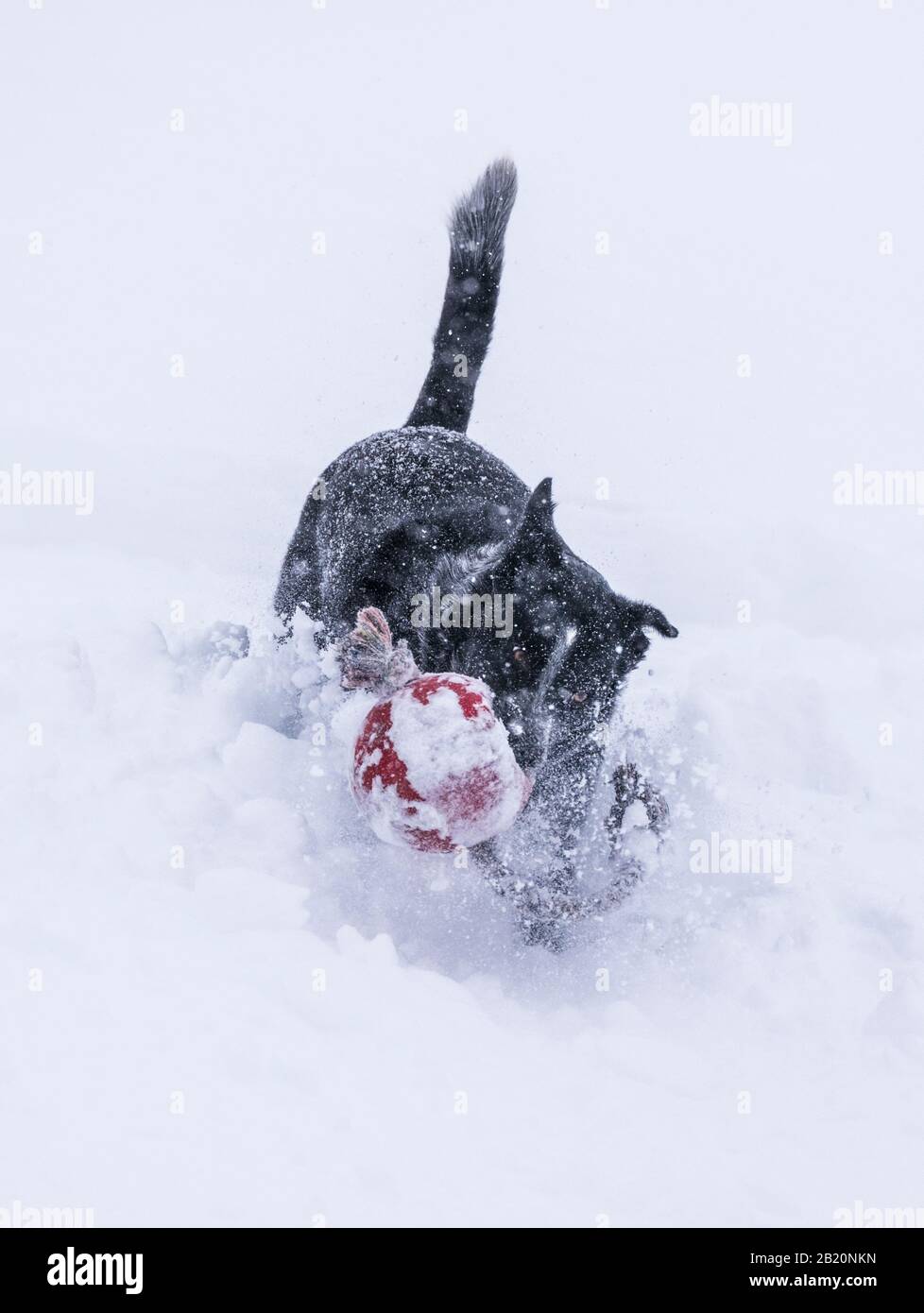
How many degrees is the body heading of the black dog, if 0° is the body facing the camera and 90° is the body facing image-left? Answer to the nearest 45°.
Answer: approximately 315°

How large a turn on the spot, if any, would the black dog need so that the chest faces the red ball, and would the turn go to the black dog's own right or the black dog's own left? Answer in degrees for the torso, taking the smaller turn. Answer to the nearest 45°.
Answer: approximately 45° to the black dog's own right
